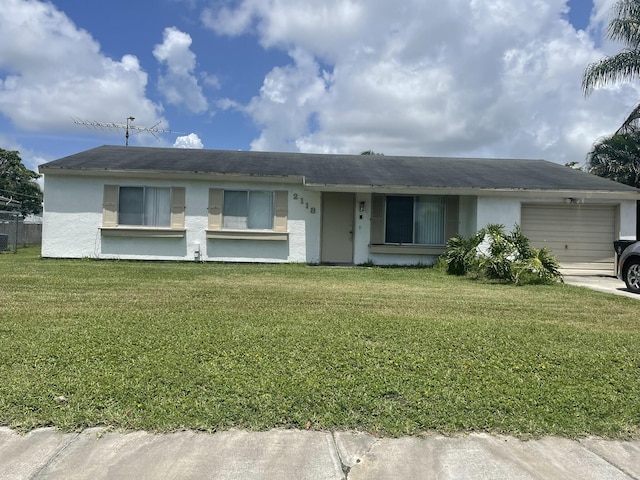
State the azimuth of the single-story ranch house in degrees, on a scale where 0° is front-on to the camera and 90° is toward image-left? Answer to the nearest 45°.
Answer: approximately 0°

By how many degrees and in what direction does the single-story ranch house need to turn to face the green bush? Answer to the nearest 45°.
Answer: approximately 45° to its left

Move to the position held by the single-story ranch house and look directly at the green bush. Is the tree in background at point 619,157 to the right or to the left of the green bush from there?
left

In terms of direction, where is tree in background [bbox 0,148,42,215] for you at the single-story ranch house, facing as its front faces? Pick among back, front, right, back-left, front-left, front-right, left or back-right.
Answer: back-right

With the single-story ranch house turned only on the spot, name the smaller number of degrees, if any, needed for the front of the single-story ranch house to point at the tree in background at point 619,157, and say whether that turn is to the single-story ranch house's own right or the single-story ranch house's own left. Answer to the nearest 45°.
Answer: approximately 135° to the single-story ranch house's own left

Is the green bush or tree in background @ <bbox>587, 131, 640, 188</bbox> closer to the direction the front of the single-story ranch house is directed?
the green bush
